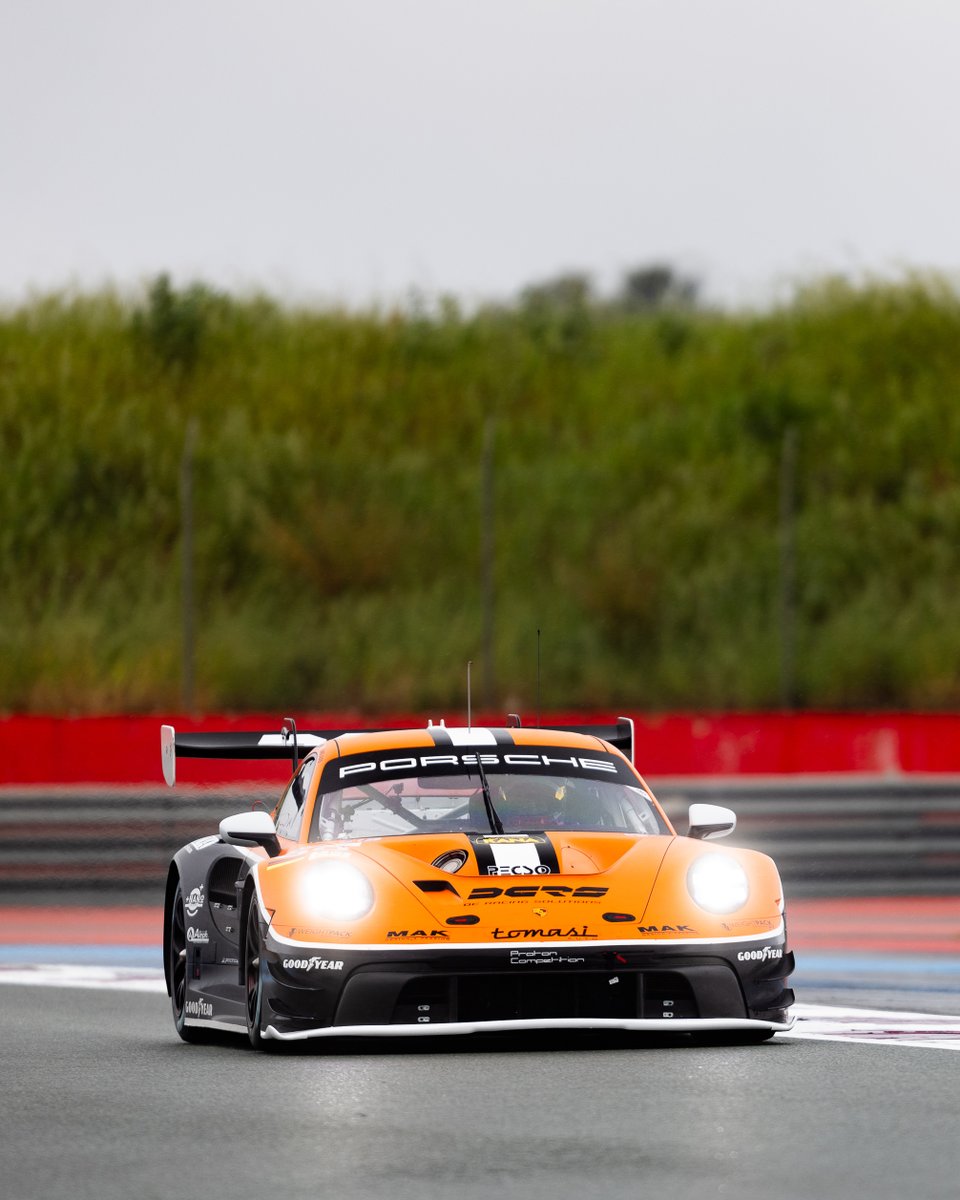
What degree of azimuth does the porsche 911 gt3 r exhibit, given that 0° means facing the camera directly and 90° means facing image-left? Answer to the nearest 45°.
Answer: approximately 0°

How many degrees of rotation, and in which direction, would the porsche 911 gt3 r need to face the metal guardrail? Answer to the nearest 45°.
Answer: approximately 180°
